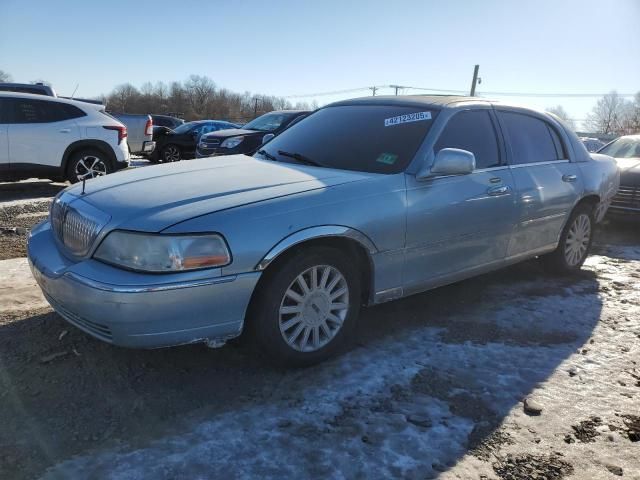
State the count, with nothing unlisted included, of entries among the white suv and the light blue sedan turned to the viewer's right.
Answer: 0

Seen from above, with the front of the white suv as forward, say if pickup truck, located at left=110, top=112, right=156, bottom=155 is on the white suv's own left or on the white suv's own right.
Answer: on the white suv's own right

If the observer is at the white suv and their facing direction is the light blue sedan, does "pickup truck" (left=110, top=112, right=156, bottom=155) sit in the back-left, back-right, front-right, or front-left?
back-left

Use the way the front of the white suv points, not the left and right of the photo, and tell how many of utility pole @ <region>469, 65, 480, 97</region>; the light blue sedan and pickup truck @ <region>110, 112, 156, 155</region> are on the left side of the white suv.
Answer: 1

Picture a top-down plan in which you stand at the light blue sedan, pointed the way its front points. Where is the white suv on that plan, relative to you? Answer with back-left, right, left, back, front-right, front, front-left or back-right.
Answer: right

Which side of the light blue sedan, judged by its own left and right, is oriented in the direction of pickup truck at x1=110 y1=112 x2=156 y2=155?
right

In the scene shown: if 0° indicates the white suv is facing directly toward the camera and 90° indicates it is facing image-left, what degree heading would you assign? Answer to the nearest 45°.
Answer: approximately 90°

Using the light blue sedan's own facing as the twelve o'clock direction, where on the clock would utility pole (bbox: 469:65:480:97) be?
The utility pole is roughly at 5 o'clock from the light blue sedan.

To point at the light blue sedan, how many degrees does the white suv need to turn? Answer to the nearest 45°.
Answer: approximately 90° to its left

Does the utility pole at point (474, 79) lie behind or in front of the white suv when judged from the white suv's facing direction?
behind

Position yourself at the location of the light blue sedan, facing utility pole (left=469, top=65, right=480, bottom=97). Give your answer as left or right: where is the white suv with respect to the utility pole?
left

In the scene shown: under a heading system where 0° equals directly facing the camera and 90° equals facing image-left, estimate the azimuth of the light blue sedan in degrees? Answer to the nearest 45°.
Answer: approximately 45°
